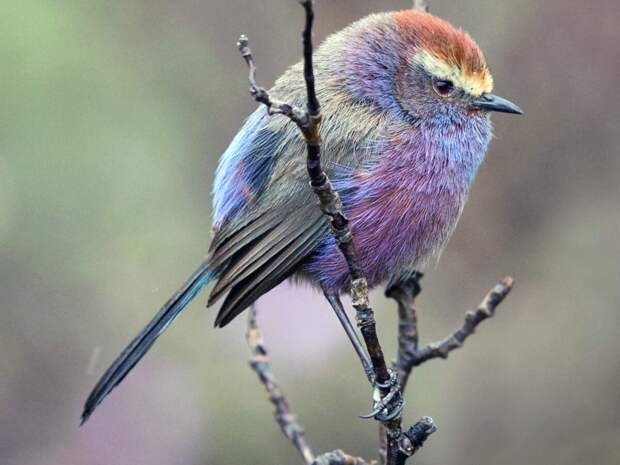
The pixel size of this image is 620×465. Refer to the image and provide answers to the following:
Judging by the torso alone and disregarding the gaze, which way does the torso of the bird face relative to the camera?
to the viewer's right

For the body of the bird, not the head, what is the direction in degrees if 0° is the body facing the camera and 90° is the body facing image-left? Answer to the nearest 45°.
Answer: approximately 270°
